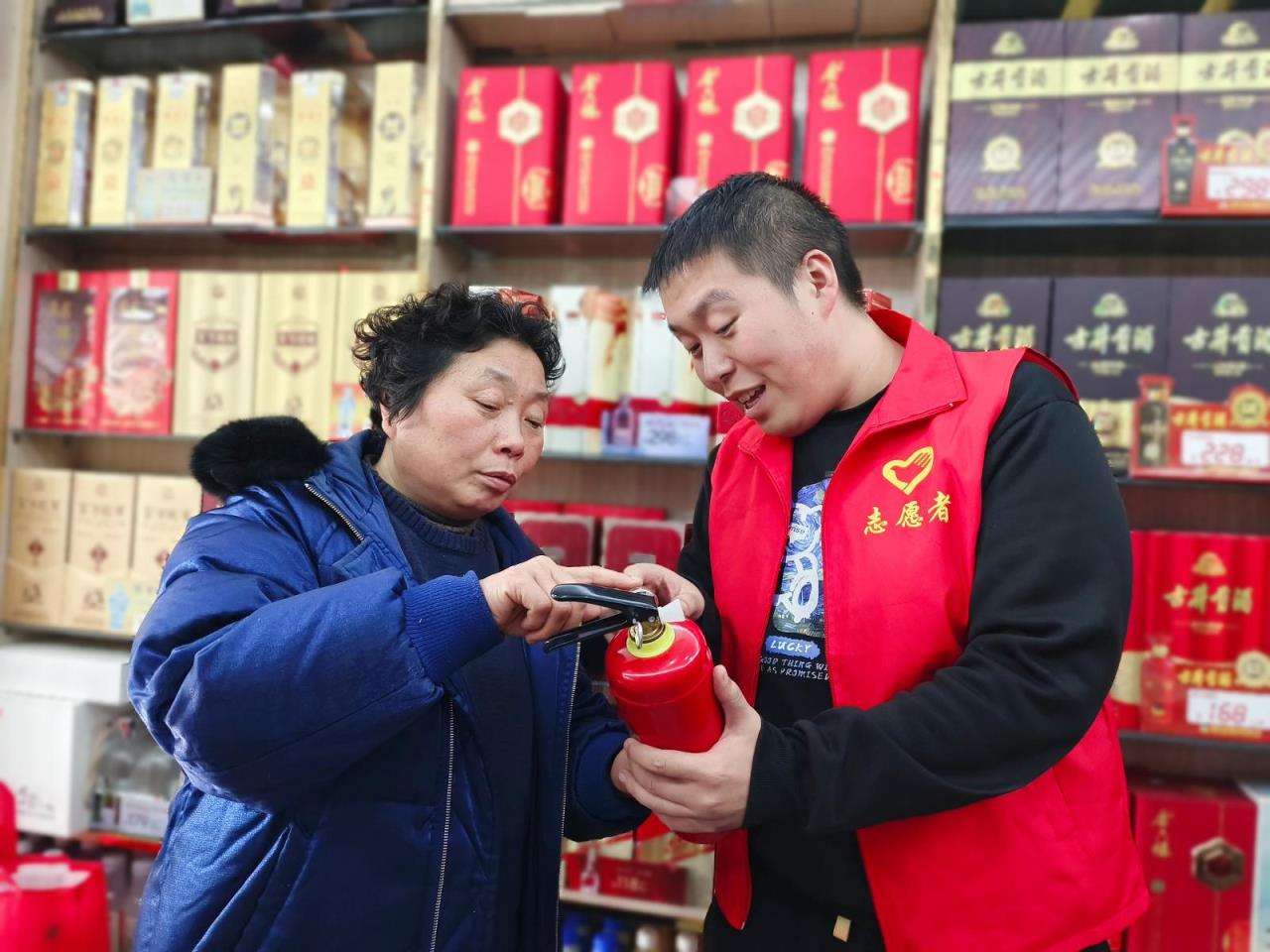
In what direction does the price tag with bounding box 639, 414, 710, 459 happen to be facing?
toward the camera

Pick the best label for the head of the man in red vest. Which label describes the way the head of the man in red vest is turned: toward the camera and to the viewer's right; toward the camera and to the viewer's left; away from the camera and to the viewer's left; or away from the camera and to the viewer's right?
toward the camera and to the viewer's left

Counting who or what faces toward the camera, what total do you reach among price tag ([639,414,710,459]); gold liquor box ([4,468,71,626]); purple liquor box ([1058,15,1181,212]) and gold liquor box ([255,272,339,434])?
4

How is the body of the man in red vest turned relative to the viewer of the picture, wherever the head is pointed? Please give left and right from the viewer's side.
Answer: facing the viewer and to the left of the viewer

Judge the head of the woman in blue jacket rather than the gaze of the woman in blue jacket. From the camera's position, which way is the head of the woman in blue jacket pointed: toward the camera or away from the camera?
toward the camera

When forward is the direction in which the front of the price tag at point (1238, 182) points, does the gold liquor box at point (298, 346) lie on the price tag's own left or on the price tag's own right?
on the price tag's own right

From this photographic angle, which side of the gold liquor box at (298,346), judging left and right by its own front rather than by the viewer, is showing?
front

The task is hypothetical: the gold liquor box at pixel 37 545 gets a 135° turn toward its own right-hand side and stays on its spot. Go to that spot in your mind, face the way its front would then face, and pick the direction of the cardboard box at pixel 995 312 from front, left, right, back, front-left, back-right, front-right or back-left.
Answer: back

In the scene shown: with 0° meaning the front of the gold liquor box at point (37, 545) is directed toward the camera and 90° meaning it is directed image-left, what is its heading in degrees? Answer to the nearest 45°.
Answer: approximately 0°

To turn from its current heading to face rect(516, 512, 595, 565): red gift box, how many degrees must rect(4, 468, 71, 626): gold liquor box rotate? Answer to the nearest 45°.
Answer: approximately 45° to its left

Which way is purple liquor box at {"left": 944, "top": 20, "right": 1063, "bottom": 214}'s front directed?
toward the camera

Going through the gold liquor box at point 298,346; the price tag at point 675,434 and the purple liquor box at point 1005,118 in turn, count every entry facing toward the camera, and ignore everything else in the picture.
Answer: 3

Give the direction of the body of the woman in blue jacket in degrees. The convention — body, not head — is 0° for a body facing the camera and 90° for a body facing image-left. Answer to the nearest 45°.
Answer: approximately 315°

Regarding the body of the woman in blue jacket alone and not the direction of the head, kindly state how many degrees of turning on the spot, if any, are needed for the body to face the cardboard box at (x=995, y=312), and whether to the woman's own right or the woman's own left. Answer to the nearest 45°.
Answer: approximately 90° to the woman's own left
